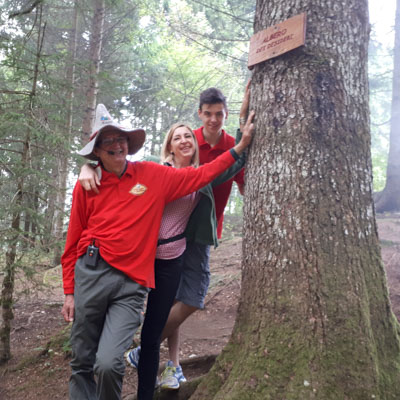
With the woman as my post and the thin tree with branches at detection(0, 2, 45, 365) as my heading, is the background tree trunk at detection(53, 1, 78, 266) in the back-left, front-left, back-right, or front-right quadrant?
front-right

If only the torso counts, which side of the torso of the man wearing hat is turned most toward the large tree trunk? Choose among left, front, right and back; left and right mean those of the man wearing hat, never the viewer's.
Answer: left

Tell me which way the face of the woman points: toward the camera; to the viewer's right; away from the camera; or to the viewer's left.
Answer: toward the camera

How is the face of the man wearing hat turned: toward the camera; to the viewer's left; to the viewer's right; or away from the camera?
toward the camera

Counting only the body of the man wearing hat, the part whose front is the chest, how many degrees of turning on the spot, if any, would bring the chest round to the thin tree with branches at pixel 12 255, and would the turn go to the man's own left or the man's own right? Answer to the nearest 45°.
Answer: approximately 135° to the man's own right

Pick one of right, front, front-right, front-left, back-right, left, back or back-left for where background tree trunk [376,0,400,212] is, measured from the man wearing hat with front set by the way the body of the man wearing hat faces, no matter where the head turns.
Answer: back-left

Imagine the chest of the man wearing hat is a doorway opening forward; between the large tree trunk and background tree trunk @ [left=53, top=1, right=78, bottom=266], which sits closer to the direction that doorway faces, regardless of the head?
the large tree trunk

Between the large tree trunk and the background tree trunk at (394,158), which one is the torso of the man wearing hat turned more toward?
the large tree trunk

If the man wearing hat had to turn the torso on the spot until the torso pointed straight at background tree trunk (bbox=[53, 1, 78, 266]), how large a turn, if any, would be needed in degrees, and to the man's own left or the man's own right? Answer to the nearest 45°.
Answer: approximately 180°

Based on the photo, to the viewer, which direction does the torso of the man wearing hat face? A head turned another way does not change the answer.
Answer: toward the camera
